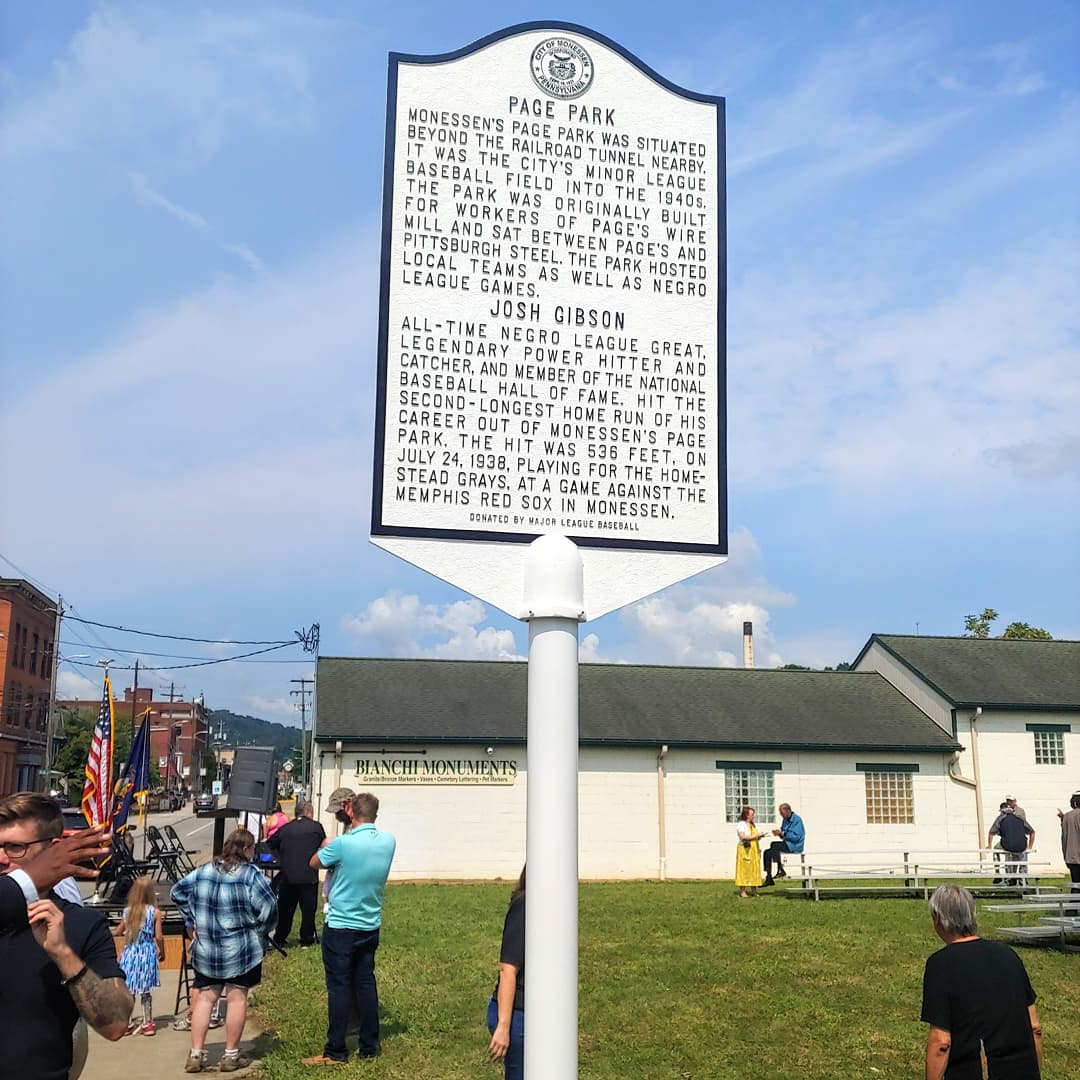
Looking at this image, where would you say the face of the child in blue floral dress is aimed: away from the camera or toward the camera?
away from the camera

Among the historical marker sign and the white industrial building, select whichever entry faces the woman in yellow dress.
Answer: the white industrial building

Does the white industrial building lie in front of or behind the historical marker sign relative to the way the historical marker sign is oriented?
behind

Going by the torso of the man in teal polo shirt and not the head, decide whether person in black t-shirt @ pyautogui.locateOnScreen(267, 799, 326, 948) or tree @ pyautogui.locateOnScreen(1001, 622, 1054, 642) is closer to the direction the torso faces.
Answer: the person in black t-shirt

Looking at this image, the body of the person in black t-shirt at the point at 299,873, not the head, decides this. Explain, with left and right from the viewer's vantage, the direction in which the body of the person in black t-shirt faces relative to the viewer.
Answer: facing away from the viewer

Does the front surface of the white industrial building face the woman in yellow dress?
yes

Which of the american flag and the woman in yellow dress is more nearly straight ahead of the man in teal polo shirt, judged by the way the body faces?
the american flag

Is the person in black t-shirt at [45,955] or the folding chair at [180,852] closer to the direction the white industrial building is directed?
the person in black t-shirt

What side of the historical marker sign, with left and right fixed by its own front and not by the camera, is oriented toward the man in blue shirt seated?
back

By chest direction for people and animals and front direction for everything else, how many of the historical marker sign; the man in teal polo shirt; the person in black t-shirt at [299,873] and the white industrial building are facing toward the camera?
2

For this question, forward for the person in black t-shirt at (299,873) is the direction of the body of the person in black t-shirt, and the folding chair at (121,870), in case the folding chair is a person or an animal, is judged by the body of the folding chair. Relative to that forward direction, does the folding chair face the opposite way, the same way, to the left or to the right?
to the right

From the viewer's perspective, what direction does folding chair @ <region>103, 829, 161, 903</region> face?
to the viewer's right

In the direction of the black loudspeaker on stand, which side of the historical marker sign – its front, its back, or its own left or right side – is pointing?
back

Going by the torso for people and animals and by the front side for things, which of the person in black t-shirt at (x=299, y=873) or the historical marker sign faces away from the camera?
the person in black t-shirt
